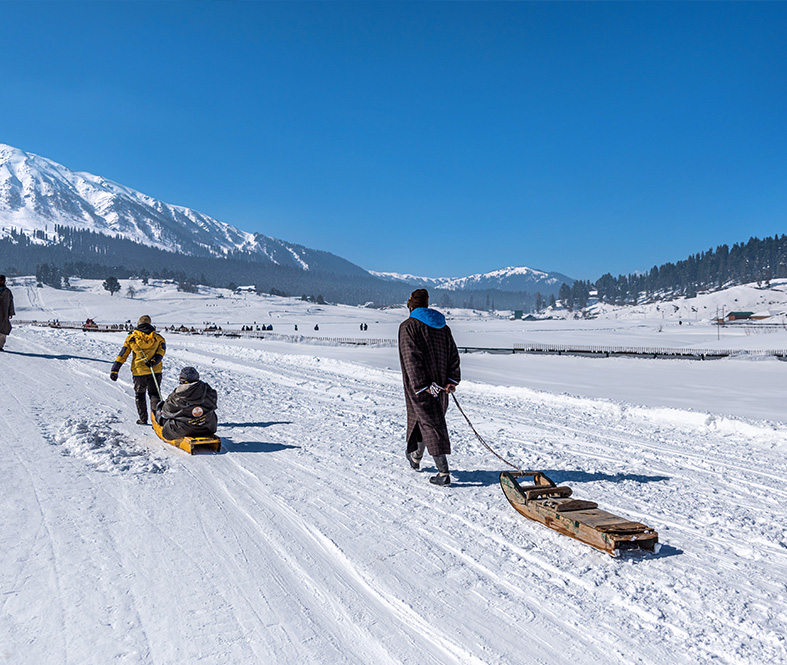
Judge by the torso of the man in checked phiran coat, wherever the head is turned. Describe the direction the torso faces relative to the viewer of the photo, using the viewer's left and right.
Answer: facing away from the viewer and to the left of the viewer

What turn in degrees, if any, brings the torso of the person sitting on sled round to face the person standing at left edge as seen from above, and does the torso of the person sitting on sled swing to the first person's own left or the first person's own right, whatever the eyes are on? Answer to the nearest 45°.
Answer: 0° — they already face them

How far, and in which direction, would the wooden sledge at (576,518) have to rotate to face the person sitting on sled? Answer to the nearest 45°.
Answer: approximately 45° to its left

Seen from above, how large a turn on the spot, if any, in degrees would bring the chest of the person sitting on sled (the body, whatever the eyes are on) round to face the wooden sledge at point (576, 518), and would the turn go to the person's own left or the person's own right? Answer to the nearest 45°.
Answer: approximately 180°

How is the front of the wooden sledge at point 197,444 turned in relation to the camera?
facing away from the viewer and to the left of the viewer

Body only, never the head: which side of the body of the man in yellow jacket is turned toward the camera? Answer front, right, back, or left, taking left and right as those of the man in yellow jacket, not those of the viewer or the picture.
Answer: back

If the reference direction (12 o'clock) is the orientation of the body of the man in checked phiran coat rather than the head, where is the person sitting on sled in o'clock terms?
The person sitting on sled is roughly at 11 o'clock from the man in checked phiran coat.

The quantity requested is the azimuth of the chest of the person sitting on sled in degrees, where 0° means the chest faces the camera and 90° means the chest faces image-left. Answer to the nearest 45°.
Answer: approximately 135°

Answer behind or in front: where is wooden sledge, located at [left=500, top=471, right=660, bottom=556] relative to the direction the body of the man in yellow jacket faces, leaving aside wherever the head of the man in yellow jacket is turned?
behind

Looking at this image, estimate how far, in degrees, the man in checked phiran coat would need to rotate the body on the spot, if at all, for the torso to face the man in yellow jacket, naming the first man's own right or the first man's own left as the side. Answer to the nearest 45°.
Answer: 0° — they already face them
